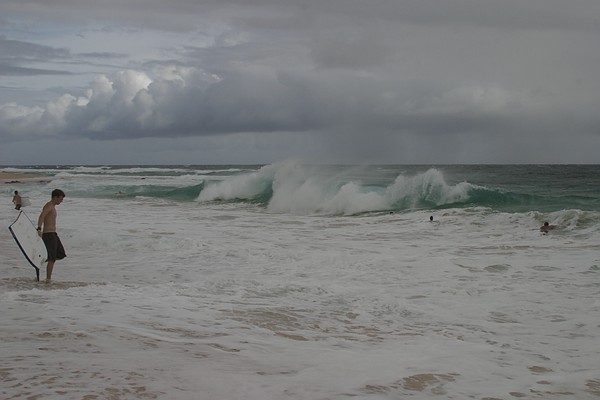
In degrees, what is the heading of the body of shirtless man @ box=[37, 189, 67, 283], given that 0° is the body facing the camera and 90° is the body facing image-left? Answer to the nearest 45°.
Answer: approximately 270°
